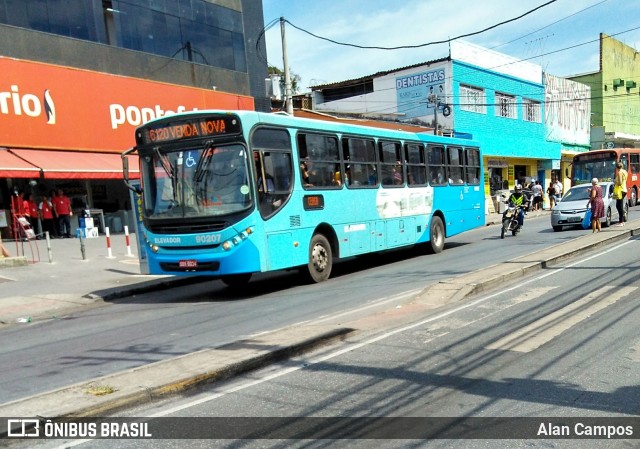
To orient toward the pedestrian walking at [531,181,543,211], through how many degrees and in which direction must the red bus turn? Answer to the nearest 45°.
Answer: approximately 45° to its right

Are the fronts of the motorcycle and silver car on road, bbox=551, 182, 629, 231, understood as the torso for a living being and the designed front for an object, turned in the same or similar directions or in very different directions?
same or similar directions

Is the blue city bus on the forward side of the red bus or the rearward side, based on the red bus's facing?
on the forward side

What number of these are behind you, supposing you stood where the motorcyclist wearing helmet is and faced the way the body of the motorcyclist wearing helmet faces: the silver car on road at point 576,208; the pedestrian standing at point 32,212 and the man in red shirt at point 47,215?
1

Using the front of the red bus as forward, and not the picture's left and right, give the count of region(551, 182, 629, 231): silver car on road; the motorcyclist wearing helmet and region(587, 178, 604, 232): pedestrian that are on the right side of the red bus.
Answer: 0

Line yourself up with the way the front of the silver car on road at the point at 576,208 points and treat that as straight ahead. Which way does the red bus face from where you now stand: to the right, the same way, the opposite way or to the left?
the same way

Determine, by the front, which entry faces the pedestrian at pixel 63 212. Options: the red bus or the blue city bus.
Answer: the red bus

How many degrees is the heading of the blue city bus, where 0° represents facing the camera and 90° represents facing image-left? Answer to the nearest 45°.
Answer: approximately 45°

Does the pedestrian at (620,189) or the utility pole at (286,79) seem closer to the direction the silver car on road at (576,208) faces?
the utility pole

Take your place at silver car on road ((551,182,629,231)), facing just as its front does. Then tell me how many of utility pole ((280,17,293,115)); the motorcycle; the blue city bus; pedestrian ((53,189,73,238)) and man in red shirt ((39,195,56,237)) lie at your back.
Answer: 0

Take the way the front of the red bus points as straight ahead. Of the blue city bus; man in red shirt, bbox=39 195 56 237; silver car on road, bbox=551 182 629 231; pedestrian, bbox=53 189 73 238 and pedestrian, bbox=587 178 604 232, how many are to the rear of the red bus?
0

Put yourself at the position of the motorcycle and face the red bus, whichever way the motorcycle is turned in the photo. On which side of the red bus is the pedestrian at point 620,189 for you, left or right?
right

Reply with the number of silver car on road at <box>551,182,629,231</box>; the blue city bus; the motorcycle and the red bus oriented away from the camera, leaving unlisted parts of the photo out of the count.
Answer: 0

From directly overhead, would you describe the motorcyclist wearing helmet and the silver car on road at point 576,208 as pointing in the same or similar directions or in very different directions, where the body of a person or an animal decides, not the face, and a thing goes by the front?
same or similar directions

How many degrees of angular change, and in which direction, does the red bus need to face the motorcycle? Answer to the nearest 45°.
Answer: approximately 45° to its left

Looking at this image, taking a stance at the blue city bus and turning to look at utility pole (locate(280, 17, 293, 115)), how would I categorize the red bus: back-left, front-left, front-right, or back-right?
front-right

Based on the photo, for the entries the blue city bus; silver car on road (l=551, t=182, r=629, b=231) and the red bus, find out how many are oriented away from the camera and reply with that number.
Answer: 0

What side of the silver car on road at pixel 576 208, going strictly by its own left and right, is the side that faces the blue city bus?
front

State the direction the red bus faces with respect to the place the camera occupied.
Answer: facing the viewer and to the left of the viewer

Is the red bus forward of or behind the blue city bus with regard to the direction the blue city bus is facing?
behind
